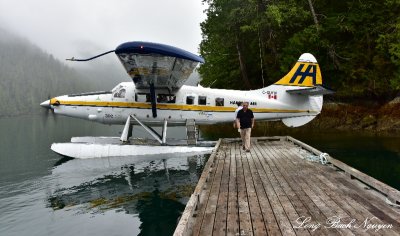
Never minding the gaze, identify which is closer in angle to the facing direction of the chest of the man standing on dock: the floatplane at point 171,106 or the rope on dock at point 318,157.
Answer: the rope on dock

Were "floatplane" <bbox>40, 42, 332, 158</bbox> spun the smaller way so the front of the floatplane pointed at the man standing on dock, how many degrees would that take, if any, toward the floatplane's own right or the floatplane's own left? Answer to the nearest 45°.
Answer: approximately 135° to the floatplane's own left

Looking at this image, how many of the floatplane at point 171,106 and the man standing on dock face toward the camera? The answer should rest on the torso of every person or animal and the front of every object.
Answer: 1

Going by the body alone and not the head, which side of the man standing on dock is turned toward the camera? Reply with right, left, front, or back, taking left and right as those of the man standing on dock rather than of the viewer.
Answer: front

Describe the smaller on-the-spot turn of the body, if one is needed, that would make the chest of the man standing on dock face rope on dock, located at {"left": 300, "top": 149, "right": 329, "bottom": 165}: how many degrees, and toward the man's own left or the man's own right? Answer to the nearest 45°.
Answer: approximately 45° to the man's own left

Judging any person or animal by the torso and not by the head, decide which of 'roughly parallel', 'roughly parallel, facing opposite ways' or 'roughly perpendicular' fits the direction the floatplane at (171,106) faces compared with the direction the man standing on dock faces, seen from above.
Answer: roughly perpendicular

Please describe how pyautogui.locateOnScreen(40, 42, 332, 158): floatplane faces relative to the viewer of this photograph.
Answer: facing to the left of the viewer

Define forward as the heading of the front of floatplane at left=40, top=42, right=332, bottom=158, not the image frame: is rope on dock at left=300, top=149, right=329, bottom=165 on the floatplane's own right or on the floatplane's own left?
on the floatplane's own left

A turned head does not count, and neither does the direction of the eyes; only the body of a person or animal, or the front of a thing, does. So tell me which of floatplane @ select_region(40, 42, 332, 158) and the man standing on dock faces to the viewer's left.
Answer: the floatplane

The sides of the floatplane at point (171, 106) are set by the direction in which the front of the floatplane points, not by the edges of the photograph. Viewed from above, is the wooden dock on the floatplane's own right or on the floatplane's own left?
on the floatplane's own left
